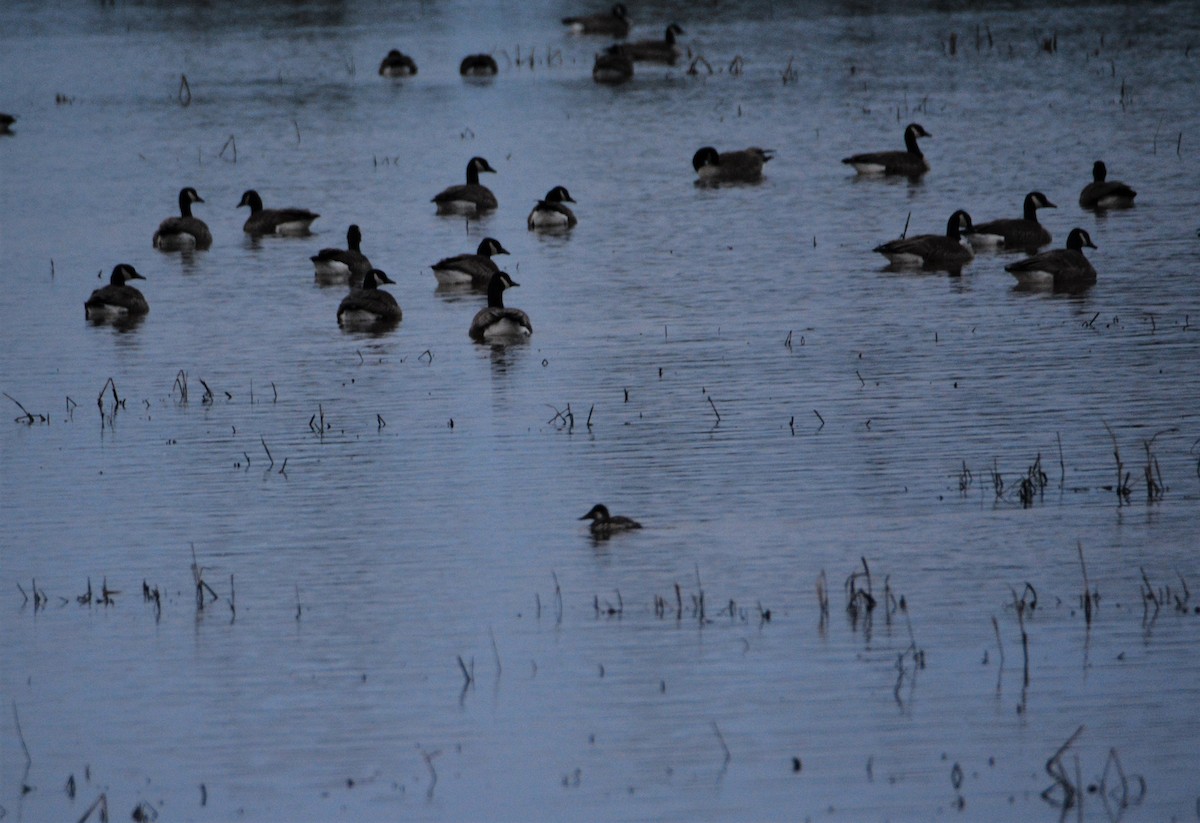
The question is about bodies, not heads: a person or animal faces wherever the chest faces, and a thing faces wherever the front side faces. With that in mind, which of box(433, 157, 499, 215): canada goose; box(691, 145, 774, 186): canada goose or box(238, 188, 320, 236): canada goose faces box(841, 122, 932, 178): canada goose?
box(433, 157, 499, 215): canada goose

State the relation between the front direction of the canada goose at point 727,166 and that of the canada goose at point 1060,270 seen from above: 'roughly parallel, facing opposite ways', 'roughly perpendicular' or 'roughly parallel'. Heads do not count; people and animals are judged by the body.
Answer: roughly parallel, facing opposite ways

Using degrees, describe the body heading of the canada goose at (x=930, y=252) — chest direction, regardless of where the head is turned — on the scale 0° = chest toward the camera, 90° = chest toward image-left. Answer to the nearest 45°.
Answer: approximately 270°

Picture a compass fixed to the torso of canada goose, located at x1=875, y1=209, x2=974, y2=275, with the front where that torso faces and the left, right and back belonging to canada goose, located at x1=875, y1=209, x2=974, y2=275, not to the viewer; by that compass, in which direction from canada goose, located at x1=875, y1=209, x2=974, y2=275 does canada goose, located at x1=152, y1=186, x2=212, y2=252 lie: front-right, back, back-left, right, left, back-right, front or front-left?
back

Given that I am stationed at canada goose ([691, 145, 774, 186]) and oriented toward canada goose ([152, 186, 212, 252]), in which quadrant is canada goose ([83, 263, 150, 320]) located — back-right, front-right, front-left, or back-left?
front-left

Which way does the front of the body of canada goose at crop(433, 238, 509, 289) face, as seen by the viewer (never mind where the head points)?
to the viewer's right

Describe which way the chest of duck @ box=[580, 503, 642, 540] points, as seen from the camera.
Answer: to the viewer's left

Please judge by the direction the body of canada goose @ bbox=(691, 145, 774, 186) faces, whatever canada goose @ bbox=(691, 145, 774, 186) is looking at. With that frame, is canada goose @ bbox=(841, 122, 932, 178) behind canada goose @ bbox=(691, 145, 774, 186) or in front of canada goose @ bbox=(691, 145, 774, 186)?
behind

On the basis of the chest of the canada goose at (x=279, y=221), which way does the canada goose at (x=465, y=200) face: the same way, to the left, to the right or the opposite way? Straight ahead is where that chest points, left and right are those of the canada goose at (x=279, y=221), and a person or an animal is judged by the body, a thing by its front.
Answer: the opposite way

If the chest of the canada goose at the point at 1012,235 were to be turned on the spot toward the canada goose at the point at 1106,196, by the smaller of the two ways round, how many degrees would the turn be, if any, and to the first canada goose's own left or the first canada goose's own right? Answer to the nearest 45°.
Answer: approximately 45° to the first canada goose's own left

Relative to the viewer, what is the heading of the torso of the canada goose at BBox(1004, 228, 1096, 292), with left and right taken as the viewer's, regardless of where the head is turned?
facing to the right of the viewer

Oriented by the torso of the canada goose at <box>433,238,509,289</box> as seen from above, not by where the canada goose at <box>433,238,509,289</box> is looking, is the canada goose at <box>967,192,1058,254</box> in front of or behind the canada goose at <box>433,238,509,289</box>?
in front

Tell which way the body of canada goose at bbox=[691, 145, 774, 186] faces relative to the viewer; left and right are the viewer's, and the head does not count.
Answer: facing to the left of the viewer

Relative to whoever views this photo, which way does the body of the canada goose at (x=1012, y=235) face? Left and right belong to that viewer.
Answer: facing to the right of the viewer

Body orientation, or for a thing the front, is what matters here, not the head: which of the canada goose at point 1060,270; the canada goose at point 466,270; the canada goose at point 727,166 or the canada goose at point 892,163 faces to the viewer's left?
the canada goose at point 727,166

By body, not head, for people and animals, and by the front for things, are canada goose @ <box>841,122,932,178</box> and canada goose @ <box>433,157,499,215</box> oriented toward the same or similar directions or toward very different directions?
same or similar directions

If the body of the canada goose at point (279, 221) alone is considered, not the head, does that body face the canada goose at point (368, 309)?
no
